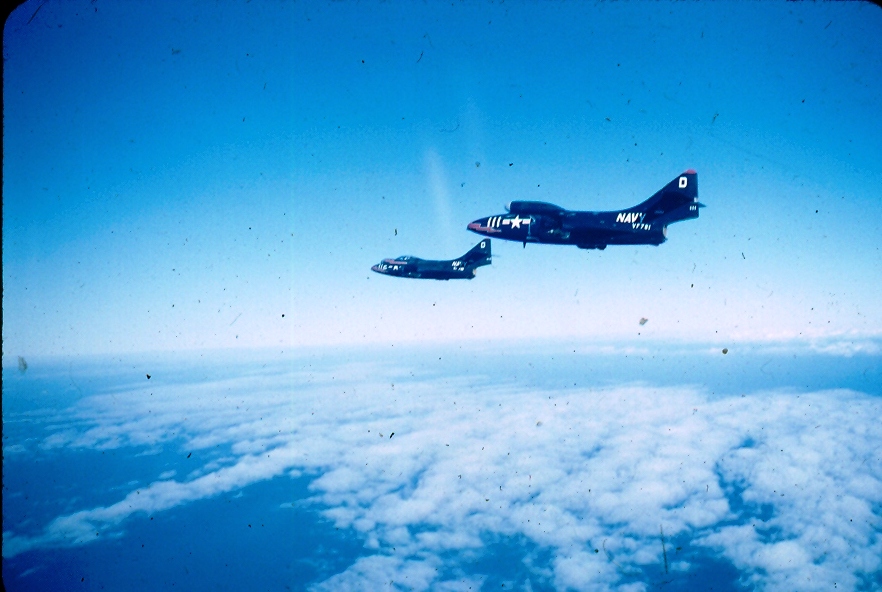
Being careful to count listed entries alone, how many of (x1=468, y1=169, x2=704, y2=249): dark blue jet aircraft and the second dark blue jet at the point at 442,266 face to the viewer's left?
2

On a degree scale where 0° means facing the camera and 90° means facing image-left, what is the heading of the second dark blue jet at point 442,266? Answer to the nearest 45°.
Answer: approximately 90°

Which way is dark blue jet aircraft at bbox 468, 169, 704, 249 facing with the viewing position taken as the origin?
facing to the left of the viewer
